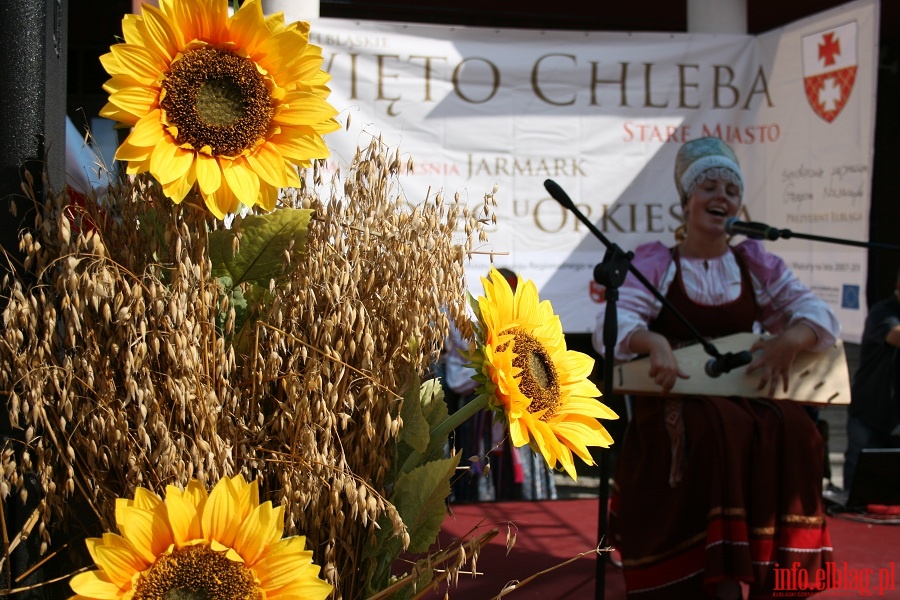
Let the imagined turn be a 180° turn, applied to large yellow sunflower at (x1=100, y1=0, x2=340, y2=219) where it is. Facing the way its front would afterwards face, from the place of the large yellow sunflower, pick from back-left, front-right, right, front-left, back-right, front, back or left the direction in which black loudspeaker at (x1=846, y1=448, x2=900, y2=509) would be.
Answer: front-right

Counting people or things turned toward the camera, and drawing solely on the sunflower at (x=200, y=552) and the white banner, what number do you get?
2

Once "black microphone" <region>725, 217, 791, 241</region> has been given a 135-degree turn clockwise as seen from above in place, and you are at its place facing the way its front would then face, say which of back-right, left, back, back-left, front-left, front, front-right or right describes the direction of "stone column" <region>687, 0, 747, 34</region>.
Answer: front-left

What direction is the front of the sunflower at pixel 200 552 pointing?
toward the camera

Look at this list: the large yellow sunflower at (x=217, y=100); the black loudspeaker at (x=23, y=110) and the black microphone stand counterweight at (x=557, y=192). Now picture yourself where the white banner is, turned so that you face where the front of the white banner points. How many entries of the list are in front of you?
3

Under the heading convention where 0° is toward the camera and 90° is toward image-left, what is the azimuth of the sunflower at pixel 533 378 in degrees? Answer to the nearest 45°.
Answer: approximately 315°

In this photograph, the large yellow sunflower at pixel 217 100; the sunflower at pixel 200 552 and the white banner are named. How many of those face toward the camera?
3

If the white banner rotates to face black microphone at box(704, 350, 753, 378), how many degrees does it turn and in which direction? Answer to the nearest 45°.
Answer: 0° — it already faces it

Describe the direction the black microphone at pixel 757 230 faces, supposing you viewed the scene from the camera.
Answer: facing to the left of the viewer

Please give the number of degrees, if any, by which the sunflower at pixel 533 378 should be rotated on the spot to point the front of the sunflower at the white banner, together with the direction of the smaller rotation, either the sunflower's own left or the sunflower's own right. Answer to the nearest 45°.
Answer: approximately 135° to the sunflower's own left

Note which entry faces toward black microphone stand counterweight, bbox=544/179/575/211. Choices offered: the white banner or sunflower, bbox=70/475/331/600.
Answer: the white banner

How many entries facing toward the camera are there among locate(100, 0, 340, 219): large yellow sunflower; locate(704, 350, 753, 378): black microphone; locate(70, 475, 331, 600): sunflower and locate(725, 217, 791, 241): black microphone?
2
